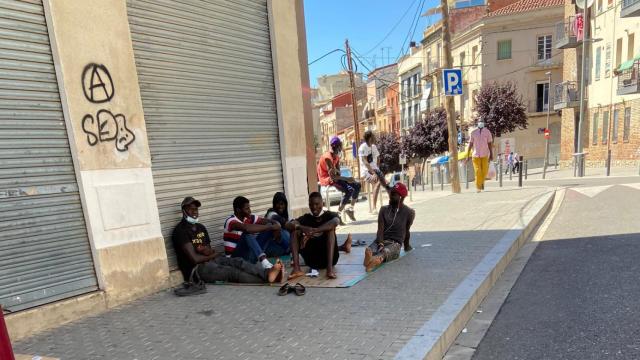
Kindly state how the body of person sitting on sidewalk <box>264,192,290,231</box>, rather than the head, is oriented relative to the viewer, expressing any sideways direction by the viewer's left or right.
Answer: facing the viewer and to the right of the viewer

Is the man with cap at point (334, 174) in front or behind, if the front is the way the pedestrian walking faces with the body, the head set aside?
in front

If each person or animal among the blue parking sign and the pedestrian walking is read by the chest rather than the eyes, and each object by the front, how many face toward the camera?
2

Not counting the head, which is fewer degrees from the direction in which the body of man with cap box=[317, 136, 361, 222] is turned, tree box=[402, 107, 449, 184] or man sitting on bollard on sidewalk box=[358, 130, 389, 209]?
the man sitting on bollard on sidewalk

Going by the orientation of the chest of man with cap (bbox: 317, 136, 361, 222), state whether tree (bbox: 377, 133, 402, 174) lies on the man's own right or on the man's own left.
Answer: on the man's own left

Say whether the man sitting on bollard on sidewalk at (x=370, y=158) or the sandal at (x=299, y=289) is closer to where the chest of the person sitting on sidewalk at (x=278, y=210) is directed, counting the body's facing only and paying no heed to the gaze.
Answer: the sandal

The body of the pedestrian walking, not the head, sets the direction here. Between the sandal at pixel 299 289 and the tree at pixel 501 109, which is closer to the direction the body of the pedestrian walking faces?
the sandal

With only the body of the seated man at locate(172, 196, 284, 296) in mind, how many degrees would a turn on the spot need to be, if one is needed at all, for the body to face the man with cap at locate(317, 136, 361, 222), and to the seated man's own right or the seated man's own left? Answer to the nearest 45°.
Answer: approximately 90° to the seated man's own left

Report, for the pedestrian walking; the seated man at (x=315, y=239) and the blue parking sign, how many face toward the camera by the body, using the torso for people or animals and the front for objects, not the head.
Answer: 3

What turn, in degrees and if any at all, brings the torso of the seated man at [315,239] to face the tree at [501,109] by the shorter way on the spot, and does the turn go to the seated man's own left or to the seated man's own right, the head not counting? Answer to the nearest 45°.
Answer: approximately 135° to the seated man's own left

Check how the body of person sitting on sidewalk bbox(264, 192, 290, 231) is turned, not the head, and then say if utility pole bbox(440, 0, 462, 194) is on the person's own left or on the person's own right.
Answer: on the person's own left

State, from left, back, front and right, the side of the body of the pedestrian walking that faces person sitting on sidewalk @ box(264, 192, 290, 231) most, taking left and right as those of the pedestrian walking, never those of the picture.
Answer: front
